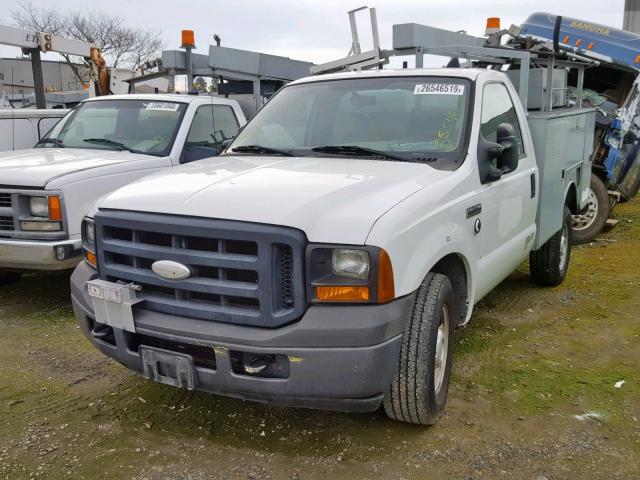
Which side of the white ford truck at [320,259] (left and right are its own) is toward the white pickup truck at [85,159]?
right

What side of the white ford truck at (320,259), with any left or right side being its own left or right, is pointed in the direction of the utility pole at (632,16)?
back

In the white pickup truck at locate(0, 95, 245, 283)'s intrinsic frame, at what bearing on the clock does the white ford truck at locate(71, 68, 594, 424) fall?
The white ford truck is roughly at 10 o'clock from the white pickup truck.

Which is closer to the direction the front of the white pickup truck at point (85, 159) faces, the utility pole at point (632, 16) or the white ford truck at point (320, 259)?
the white ford truck

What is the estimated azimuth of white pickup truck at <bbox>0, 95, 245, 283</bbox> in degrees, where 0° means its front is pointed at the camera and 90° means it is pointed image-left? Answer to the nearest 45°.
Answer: approximately 45°

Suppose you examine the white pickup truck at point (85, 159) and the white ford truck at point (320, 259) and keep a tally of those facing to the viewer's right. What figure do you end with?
0

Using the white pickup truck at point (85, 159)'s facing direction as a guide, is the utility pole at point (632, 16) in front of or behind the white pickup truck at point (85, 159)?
behind
